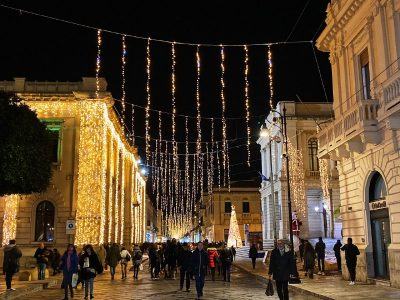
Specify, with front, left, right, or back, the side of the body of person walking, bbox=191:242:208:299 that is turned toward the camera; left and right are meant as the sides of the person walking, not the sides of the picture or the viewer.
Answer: front

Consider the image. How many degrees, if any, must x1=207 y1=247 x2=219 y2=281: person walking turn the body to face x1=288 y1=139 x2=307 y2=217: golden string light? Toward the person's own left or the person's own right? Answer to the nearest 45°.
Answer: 0° — they already face it

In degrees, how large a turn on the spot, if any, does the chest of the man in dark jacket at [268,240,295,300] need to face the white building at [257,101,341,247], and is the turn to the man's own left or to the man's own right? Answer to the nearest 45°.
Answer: approximately 180°

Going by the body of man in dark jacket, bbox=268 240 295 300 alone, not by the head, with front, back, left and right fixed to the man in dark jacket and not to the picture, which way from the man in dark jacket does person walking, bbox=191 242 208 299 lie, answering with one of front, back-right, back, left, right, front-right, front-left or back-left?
back-right

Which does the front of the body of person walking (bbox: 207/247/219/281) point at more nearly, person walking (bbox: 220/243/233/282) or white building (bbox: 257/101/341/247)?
the white building

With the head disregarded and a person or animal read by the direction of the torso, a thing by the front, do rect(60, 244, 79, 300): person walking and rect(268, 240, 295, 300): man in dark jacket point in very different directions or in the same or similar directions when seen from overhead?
same or similar directions

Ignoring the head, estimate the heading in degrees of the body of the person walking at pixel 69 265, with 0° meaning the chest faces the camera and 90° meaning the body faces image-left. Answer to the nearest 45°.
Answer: approximately 0°

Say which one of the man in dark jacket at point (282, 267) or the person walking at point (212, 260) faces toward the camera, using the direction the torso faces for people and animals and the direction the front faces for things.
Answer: the man in dark jacket

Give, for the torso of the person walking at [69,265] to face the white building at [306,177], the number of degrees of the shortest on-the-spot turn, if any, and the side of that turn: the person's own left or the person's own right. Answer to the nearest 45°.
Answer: approximately 135° to the person's own left

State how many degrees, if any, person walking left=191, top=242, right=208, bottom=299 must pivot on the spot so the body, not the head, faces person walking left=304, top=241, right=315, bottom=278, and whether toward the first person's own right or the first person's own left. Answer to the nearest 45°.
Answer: approximately 135° to the first person's own left

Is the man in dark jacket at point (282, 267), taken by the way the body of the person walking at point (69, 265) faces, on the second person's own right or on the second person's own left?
on the second person's own left

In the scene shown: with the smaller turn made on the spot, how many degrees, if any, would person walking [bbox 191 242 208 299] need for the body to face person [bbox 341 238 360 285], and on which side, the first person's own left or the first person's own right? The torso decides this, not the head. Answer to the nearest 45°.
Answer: approximately 135° to the first person's own left

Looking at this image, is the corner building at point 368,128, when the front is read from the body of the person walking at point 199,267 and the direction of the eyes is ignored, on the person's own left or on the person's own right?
on the person's own left
